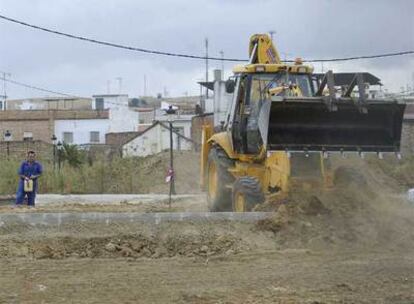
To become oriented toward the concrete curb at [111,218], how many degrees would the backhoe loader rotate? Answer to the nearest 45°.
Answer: approximately 90° to its right

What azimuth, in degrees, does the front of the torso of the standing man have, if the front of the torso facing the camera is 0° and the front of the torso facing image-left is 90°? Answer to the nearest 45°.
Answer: approximately 0°

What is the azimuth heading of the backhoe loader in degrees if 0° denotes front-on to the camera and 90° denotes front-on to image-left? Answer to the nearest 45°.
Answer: approximately 315°

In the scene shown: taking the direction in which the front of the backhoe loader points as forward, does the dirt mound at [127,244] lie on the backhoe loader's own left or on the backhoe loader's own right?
on the backhoe loader's own right

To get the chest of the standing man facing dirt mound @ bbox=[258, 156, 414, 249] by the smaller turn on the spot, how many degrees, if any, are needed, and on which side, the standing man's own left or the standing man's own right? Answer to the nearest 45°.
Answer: approximately 45° to the standing man's own left

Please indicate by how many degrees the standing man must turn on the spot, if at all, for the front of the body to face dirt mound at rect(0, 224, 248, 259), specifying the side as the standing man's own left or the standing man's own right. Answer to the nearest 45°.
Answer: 0° — they already face it
